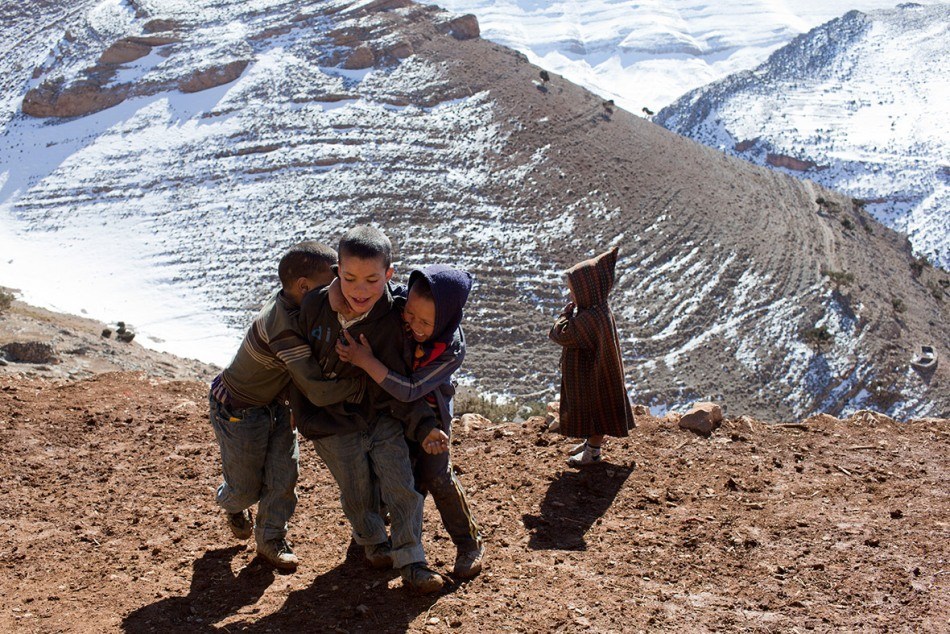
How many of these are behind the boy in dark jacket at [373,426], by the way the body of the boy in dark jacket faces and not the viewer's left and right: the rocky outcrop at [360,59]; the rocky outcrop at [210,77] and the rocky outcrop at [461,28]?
3

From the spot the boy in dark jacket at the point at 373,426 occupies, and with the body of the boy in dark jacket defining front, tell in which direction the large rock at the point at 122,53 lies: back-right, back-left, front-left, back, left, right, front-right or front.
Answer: back

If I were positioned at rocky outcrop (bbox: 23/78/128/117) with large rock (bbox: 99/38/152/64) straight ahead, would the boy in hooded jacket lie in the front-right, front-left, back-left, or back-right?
back-right

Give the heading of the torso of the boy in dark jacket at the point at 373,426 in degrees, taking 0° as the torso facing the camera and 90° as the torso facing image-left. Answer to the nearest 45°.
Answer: approximately 0°

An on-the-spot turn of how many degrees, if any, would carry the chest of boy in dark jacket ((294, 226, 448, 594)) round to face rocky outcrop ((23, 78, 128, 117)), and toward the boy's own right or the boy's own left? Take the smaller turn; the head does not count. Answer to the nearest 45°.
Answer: approximately 180°

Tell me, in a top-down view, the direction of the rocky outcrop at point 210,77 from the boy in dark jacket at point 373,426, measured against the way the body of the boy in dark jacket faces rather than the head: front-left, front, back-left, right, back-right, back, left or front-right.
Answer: back

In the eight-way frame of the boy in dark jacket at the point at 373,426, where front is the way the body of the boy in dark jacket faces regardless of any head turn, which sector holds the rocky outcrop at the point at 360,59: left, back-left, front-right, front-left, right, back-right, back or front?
back

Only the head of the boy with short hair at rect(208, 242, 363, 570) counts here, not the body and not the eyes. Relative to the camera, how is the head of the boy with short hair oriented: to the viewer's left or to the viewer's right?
to the viewer's right
